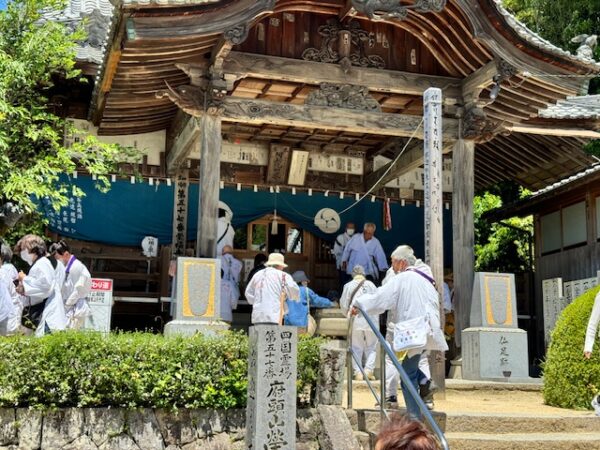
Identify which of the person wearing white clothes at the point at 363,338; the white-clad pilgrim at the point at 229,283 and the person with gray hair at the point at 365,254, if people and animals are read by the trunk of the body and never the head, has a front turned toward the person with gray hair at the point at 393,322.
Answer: the person with gray hair at the point at 365,254

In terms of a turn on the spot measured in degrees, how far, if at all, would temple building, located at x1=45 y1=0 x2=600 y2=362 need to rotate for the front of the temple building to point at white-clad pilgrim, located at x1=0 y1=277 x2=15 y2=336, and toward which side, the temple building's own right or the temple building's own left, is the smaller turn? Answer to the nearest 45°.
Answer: approximately 45° to the temple building's own right

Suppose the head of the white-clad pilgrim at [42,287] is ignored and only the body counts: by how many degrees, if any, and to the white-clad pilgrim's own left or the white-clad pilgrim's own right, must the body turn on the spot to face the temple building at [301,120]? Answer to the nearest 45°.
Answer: approximately 135° to the white-clad pilgrim's own right

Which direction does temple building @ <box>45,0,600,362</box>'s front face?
toward the camera

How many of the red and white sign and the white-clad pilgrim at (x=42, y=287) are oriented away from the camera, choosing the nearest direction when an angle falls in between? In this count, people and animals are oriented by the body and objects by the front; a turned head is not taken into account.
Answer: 0

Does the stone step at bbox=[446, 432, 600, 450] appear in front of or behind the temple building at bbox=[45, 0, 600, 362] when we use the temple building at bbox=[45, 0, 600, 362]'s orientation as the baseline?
in front

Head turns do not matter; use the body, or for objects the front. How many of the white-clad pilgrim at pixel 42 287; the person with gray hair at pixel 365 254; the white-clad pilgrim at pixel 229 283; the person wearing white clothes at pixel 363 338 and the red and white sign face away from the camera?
2

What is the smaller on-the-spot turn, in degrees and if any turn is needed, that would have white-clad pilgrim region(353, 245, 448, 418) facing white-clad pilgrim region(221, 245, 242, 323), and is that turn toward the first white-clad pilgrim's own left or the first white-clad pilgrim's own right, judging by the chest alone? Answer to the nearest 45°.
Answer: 0° — they already face them

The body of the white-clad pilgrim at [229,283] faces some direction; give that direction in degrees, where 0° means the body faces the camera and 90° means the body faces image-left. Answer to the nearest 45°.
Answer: approximately 180°

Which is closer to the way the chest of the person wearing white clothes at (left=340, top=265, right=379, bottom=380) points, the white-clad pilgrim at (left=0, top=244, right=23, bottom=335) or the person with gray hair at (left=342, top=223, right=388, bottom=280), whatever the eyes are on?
the person with gray hair

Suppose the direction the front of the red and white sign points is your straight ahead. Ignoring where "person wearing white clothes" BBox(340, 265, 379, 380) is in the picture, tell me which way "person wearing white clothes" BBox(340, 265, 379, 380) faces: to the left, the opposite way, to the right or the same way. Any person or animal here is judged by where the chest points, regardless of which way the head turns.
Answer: the opposite way

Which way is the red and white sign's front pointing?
toward the camera

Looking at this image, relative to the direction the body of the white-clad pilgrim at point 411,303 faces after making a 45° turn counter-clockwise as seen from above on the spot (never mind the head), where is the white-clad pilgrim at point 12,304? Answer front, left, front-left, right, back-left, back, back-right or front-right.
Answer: front

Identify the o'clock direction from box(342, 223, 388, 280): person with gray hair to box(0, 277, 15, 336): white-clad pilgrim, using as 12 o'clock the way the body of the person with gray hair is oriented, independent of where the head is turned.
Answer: The white-clad pilgrim is roughly at 1 o'clock from the person with gray hair.

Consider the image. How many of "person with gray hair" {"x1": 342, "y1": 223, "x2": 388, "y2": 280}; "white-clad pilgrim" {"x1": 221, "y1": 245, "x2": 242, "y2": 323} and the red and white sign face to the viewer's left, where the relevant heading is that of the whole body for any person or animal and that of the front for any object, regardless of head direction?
0

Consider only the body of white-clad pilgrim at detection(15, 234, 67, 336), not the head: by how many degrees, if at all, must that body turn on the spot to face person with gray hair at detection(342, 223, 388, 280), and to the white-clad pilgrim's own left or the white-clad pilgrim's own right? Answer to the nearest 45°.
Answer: approximately 135° to the white-clad pilgrim's own right

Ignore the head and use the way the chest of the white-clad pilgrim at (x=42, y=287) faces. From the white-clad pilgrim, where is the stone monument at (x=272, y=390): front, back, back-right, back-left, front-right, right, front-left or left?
back-left
